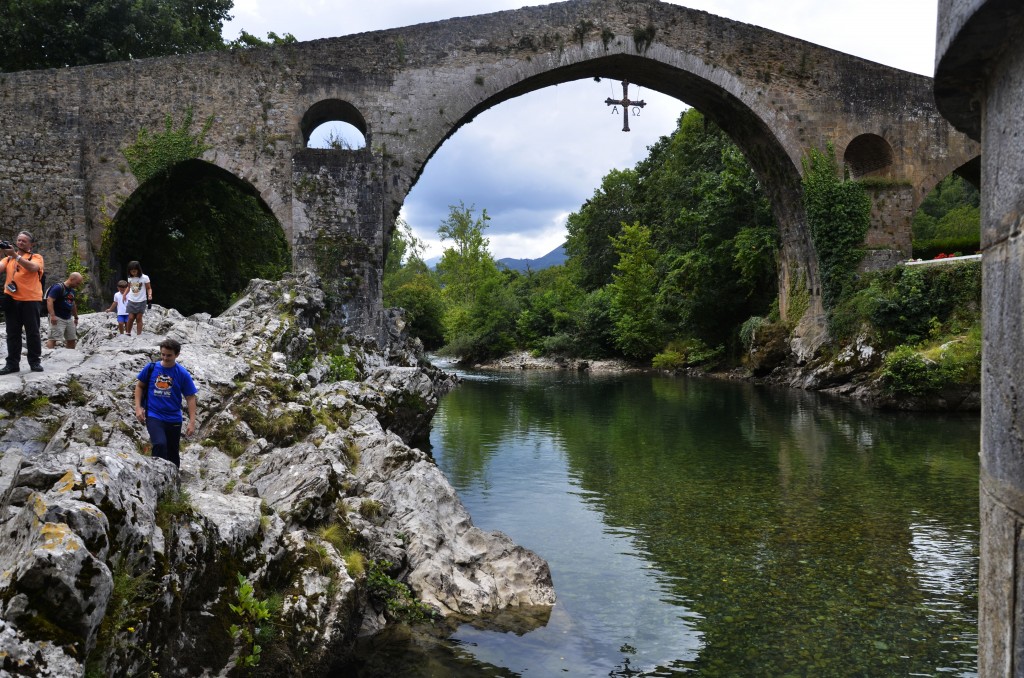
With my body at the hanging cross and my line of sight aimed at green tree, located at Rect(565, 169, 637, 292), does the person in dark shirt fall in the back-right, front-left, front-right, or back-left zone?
back-left

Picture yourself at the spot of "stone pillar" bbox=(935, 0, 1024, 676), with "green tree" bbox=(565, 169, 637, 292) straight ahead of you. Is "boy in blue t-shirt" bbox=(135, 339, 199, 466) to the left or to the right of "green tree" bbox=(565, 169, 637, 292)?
left

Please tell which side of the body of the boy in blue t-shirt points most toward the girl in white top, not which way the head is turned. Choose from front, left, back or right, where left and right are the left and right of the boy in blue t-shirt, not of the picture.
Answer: back

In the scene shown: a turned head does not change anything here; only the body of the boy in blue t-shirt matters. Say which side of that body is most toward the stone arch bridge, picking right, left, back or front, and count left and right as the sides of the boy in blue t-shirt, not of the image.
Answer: back

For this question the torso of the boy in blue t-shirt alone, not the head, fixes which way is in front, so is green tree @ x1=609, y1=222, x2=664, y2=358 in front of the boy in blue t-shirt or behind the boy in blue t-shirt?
behind

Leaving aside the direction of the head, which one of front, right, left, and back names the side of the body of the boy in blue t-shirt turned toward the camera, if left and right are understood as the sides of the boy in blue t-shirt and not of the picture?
front
